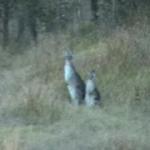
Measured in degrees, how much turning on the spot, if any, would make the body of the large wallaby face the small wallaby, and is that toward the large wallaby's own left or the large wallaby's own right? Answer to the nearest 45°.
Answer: approximately 135° to the large wallaby's own left

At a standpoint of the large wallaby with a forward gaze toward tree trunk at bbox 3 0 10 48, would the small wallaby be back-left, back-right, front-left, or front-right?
back-right

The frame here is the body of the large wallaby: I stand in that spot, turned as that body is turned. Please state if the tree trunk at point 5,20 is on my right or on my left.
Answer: on my right

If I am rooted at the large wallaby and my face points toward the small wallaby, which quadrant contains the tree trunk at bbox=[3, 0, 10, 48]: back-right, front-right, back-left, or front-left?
back-left

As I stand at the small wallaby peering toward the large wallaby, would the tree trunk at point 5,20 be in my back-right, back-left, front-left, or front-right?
front-right
